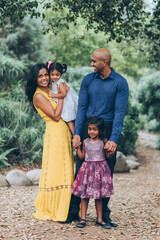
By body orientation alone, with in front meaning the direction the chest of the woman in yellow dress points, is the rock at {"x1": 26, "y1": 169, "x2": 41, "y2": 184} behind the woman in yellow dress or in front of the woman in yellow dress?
behind

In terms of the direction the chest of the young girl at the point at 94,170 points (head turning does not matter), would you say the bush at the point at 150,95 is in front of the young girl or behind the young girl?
behind

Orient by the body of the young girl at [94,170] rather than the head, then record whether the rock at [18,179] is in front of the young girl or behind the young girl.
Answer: behind

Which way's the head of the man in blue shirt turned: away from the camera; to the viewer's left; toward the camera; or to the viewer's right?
to the viewer's left

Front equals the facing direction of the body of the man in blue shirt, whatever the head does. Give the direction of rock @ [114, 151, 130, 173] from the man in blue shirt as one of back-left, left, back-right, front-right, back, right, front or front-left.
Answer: back

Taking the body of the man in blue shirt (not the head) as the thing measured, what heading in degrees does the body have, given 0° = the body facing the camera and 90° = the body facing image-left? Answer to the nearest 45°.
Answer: approximately 0°

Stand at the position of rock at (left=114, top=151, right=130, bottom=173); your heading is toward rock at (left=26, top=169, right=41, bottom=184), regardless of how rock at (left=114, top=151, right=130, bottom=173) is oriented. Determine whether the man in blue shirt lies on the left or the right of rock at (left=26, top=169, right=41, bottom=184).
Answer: left

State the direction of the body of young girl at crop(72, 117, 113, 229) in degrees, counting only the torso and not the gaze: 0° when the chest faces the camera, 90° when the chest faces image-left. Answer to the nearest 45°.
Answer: approximately 0°

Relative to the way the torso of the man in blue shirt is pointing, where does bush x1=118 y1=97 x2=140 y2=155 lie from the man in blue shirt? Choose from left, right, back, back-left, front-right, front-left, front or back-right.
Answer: back
